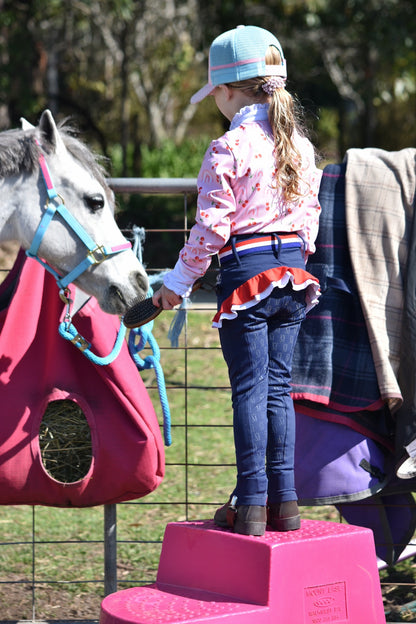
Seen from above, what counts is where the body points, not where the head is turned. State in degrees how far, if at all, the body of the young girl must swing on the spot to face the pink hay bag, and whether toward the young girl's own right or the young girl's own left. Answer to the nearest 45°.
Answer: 0° — they already face it

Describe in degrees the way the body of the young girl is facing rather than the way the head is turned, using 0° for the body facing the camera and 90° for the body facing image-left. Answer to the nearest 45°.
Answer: approximately 135°

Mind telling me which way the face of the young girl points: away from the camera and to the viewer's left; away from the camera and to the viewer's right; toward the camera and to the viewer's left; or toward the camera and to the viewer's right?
away from the camera and to the viewer's left
